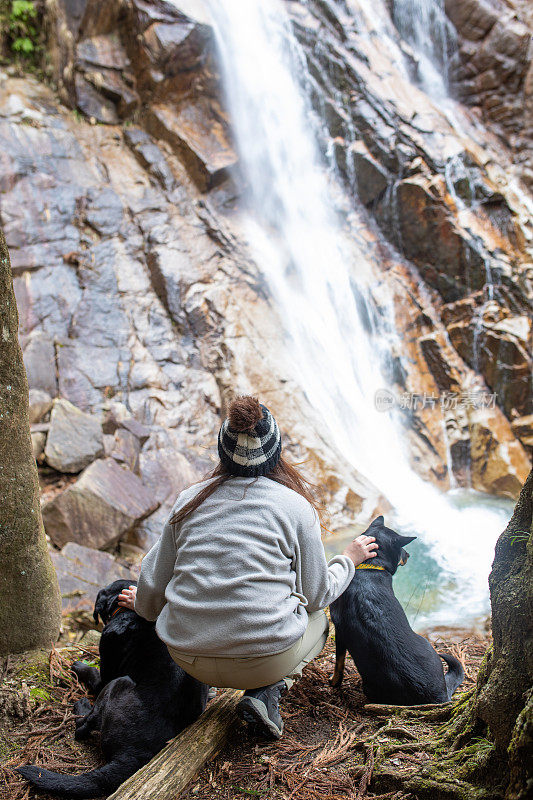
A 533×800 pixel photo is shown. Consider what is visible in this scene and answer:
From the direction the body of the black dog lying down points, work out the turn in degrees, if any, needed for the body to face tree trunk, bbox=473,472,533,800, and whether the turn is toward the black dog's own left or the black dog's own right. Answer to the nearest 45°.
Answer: approximately 135° to the black dog's own right

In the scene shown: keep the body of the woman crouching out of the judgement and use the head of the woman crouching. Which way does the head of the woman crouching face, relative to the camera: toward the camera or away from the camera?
away from the camera

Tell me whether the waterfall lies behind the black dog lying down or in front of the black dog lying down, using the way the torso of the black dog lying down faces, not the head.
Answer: in front

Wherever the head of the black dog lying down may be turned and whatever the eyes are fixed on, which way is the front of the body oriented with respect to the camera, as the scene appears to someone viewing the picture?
away from the camera

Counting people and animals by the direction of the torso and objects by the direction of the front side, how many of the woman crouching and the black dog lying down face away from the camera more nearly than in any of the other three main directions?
2

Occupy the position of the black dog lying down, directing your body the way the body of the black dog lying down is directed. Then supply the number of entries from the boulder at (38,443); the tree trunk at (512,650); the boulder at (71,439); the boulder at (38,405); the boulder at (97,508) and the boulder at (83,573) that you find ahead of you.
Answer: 5

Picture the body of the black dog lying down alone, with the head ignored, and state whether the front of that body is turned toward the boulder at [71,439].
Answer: yes

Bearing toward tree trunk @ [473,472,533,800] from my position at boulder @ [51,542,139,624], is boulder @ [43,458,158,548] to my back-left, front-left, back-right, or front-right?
back-left

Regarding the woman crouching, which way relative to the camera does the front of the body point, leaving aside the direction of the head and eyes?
away from the camera

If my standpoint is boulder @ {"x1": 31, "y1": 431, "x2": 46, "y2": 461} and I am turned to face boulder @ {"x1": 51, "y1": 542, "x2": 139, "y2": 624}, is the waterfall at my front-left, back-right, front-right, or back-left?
back-left
